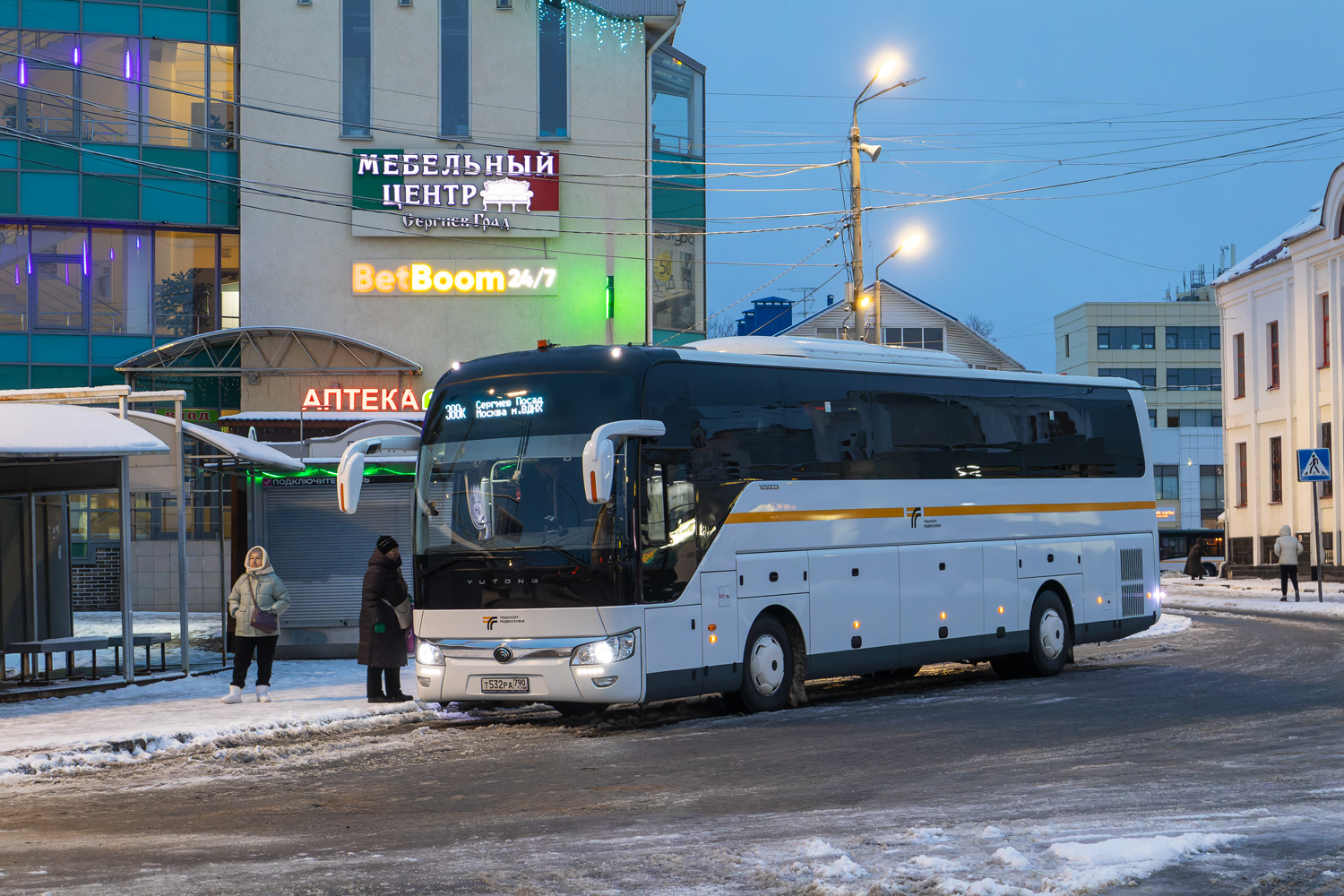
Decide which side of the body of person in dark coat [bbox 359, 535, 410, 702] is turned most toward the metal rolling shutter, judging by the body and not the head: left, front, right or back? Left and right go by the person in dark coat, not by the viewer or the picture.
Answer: left

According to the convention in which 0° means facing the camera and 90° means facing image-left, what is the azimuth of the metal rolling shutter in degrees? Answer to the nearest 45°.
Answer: approximately 0°

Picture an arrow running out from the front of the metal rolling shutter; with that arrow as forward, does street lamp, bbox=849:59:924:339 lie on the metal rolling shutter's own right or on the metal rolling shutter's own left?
on the metal rolling shutter's own left

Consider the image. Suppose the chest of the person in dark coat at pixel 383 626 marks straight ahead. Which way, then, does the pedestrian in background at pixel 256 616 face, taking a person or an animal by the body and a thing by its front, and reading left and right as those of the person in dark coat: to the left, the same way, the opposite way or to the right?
to the right

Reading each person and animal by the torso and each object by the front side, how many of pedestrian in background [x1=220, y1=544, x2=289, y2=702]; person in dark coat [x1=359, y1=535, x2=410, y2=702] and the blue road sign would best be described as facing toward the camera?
2
